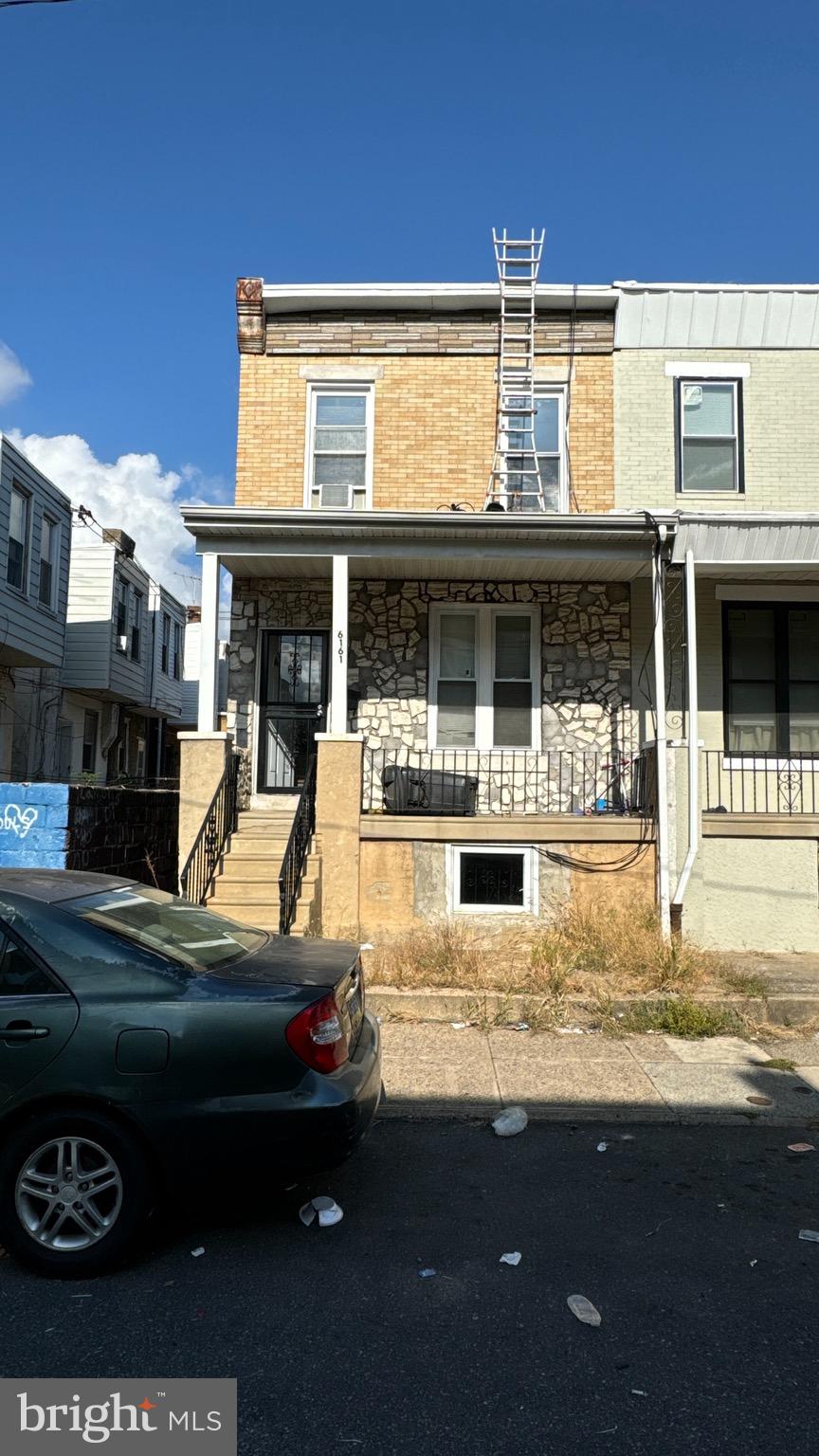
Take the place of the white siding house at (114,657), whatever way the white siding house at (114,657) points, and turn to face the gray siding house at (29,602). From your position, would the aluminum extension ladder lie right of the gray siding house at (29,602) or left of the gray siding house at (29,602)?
left

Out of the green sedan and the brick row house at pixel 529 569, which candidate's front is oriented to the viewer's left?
the green sedan

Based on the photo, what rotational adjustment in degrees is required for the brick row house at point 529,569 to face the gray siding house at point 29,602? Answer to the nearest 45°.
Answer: approximately 135° to its right

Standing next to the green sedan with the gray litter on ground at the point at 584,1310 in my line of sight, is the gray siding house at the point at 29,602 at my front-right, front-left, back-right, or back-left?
back-left

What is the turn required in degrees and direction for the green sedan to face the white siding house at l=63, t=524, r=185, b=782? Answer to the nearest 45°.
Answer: approximately 90° to its right

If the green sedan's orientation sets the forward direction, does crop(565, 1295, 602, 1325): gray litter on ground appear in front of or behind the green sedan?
behind

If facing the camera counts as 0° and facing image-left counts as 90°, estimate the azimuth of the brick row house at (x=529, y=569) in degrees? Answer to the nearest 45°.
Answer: approximately 0°

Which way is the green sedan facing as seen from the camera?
to the viewer's left

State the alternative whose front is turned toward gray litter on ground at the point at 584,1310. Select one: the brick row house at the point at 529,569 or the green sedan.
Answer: the brick row house

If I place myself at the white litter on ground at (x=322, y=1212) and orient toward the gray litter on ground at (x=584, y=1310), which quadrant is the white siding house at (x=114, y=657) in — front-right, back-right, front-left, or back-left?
back-left

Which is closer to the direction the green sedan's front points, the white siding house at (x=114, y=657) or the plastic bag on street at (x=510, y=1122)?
the white siding house

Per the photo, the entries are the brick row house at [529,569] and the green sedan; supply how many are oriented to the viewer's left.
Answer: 1

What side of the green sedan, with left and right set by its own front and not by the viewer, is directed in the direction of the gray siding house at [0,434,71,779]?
right

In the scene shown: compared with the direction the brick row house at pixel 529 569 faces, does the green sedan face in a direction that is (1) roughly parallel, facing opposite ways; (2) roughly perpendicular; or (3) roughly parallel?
roughly perpendicular
